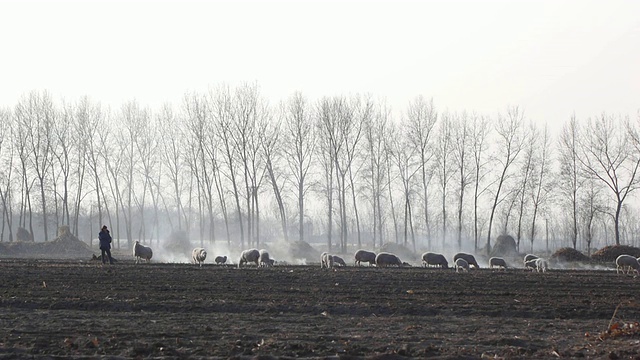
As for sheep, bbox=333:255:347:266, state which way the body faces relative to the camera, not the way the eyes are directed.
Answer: to the viewer's right

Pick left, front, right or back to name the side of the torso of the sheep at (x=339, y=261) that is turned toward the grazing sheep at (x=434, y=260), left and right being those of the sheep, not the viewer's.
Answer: front

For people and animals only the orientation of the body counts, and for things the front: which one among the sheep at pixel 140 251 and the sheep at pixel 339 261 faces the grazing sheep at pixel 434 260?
the sheep at pixel 339 261
